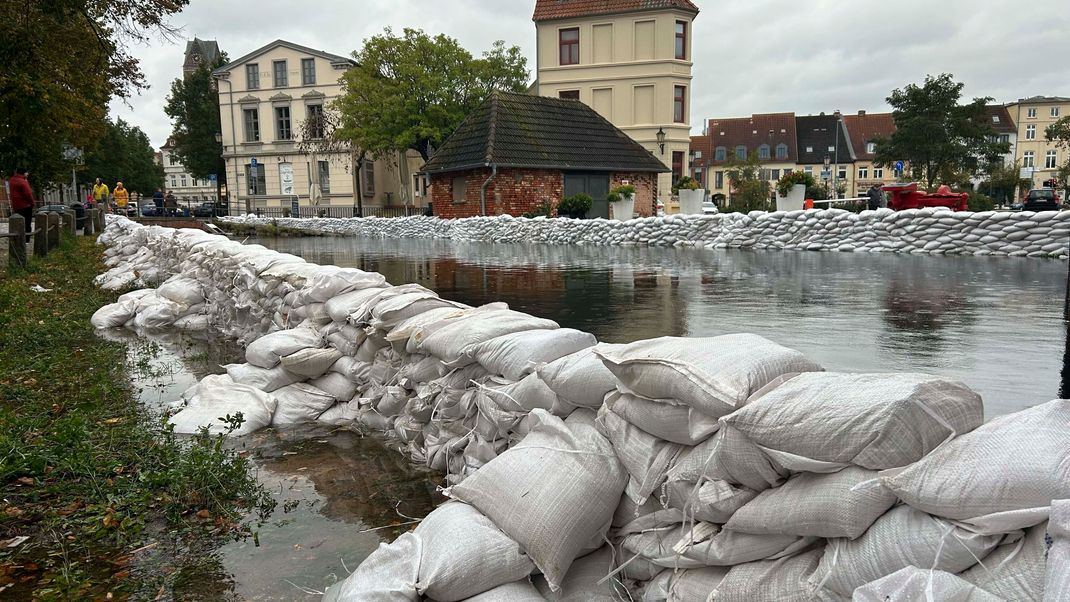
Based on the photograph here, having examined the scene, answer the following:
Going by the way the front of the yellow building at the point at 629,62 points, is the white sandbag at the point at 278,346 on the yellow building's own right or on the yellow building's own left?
on the yellow building's own right

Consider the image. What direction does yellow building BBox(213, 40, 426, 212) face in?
toward the camera

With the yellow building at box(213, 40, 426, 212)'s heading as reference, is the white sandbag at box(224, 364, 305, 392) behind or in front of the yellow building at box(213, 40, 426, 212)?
in front

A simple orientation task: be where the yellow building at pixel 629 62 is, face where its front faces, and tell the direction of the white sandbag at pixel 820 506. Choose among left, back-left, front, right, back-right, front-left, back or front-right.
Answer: front-right

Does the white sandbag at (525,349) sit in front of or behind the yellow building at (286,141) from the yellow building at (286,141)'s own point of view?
in front

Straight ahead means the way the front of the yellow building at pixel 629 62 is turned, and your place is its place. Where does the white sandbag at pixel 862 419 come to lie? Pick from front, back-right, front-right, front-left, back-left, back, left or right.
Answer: front-right

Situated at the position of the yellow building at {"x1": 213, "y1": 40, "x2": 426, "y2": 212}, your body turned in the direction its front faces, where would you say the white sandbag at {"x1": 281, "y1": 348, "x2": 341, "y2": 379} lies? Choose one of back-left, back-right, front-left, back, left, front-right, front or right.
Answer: front

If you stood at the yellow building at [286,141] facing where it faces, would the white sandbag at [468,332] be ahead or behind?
ahead

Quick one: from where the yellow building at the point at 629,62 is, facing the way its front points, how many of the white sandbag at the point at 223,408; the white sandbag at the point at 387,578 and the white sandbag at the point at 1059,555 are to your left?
0

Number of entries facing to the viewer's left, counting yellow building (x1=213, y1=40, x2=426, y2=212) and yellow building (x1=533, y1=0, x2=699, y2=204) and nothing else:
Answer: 0

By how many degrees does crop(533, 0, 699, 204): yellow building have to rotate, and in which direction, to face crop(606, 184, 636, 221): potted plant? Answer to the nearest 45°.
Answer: approximately 45° to its right

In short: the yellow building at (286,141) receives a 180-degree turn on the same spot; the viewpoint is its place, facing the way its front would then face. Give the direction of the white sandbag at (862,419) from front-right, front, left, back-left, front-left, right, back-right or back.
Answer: back

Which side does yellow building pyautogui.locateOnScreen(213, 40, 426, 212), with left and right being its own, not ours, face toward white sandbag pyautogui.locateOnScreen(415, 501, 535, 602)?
front

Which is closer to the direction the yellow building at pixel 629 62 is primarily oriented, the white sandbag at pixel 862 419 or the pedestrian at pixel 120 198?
the white sandbag

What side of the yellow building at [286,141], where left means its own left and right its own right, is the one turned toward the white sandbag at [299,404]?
front

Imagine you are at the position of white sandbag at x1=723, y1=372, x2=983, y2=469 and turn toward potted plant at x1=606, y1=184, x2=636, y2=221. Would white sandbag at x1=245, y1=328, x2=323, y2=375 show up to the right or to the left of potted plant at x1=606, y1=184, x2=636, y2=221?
left

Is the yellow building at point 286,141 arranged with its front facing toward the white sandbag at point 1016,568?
yes

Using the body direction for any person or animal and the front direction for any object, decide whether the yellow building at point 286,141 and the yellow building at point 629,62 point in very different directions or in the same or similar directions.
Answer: same or similar directions
